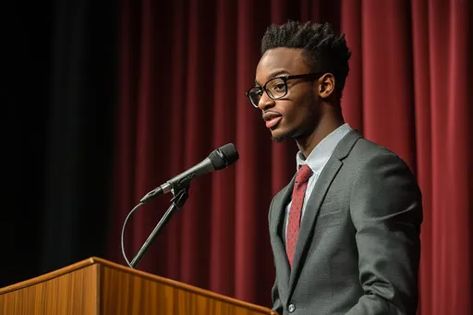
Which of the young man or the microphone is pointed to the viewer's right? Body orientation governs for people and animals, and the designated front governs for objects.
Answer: the microphone

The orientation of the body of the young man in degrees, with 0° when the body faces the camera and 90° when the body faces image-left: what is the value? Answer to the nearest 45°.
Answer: approximately 45°

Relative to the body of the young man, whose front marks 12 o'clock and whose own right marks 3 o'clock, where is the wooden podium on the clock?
The wooden podium is roughly at 12 o'clock from the young man.

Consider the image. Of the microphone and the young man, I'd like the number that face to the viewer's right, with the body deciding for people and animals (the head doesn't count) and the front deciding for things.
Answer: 1

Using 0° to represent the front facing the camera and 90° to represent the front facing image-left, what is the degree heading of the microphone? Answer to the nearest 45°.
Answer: approximately 270°
